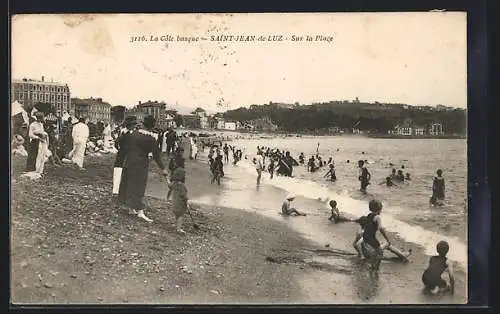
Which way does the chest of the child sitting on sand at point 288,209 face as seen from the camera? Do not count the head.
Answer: to the viewer's right

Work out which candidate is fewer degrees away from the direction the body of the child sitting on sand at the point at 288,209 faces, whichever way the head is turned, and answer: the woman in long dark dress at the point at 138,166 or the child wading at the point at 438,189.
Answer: the child wading

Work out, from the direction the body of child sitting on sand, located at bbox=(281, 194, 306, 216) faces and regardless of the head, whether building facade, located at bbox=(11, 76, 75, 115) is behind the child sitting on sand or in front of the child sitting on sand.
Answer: behind

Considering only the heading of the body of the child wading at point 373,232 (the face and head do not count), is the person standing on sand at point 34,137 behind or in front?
behind
